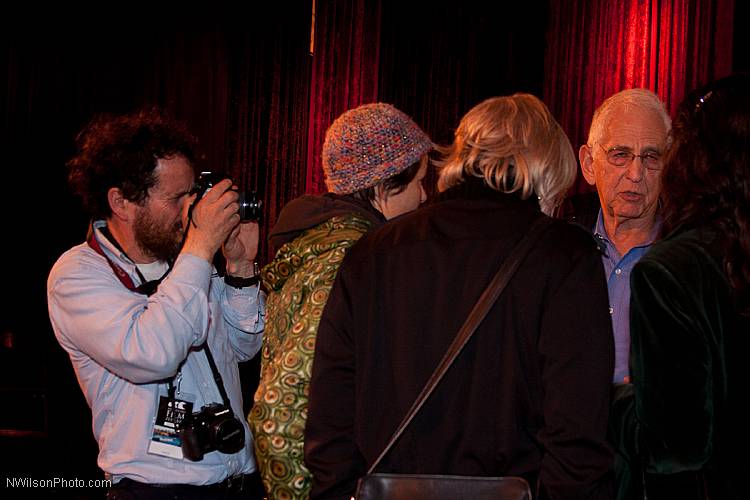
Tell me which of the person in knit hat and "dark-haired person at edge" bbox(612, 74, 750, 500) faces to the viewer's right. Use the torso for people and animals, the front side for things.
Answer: the person in knit hat

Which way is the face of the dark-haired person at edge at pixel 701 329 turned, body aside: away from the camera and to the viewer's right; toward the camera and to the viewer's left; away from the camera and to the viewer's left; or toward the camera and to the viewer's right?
away from the camera and to the viewer's left

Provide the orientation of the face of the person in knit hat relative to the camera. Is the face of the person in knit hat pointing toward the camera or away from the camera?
away from the camera

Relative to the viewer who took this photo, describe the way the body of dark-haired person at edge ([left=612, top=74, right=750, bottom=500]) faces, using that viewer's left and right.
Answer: facing away from the viewer and to the left of the viewer

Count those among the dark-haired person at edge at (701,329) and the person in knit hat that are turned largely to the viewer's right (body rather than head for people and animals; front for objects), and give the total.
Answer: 1

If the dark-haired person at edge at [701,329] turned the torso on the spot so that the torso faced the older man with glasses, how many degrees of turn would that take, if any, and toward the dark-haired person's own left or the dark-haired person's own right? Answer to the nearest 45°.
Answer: approximately 45° to the dark-haired person's own right

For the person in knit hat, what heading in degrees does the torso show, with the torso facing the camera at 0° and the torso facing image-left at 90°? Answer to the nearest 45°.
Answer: approximately 270°
